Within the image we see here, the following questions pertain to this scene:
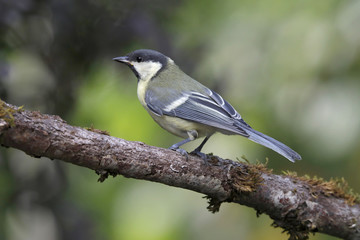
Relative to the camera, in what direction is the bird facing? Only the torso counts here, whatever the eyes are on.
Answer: to the viewer's left

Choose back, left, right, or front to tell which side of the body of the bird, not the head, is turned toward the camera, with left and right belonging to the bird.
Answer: left
